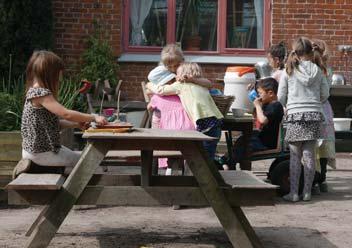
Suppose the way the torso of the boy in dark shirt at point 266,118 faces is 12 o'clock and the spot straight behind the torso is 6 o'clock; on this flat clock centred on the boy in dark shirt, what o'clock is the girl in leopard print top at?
The girl in leopard print top is roughly at 10 o'clock from the boy in dark shirt.

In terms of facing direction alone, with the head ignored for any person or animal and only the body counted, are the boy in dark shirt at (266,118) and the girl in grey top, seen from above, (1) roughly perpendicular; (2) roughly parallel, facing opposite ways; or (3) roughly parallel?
roughly perpendicular

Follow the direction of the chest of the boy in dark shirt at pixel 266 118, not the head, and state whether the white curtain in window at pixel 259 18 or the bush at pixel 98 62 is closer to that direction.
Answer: the bush

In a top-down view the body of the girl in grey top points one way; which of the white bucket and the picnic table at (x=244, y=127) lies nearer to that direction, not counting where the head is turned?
the white bucket

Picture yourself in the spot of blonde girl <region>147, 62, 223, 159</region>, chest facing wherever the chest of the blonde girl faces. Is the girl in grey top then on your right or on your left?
on your right

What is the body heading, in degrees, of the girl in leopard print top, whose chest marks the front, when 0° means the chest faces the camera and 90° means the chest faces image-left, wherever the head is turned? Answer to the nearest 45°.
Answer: approximately 270°

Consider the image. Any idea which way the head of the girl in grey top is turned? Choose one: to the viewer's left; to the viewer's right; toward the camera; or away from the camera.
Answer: away from the camera

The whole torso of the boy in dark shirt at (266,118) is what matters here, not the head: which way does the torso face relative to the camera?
to the viewer's left

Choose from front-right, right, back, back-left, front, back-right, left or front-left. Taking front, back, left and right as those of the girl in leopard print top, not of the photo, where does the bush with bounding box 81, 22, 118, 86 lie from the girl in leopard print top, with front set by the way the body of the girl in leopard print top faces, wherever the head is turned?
left
